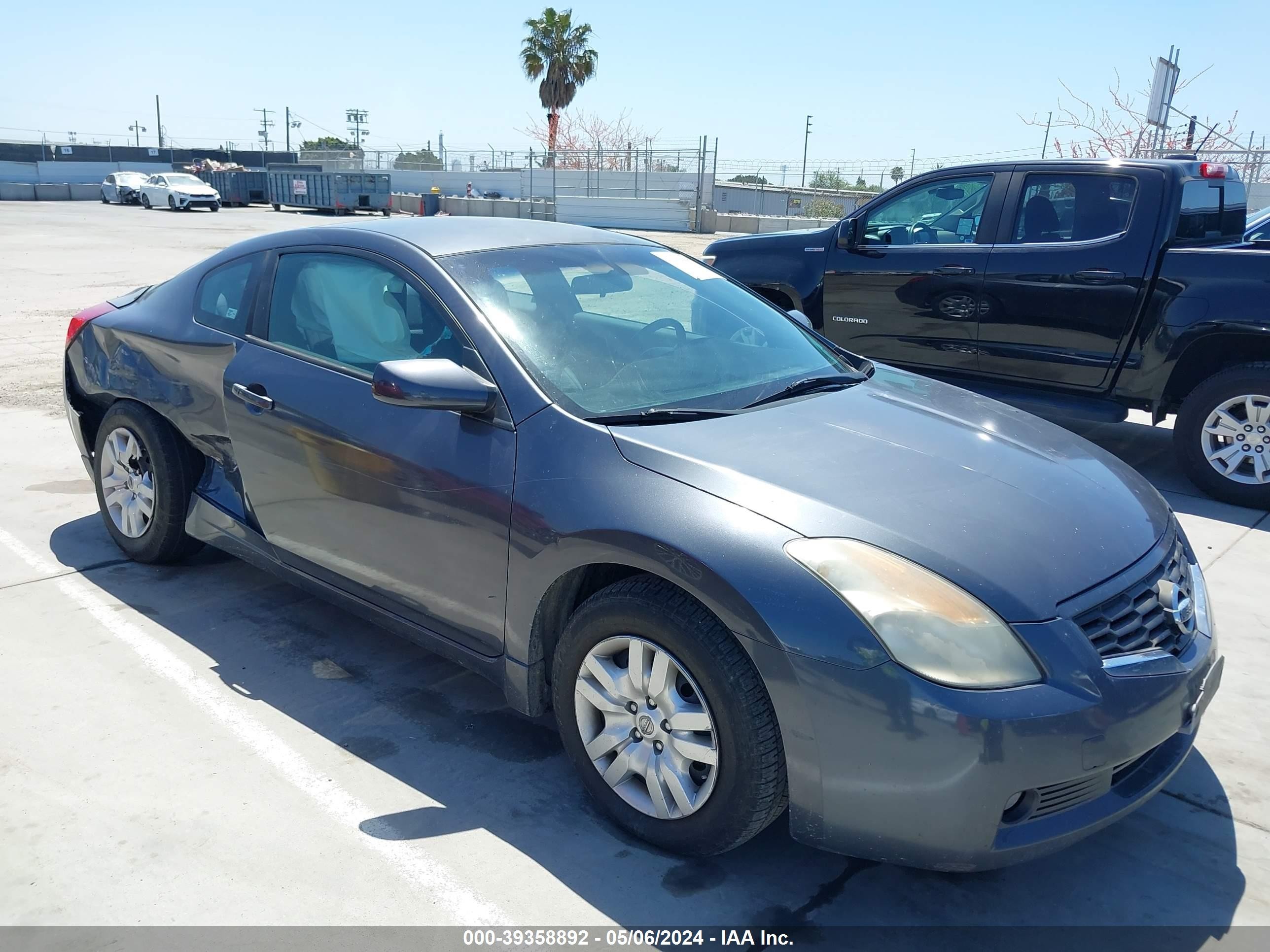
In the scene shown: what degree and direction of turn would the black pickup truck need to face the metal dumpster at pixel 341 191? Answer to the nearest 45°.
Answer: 0° — it already faces it

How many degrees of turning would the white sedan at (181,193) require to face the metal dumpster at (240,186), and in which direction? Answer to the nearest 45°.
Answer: approximately 90° to its left

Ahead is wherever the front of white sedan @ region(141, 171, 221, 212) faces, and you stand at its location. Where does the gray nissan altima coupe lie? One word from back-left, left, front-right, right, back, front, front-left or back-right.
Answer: front-right

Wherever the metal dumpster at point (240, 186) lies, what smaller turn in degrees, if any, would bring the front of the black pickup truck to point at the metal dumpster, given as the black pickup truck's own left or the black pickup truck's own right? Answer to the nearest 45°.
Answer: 0° — it already faces it

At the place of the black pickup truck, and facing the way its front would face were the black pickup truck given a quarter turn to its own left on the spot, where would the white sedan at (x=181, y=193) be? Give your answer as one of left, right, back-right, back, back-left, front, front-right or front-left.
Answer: right

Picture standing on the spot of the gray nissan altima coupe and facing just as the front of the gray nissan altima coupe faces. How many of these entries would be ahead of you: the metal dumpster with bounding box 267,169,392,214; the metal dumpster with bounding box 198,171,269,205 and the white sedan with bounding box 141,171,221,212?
0

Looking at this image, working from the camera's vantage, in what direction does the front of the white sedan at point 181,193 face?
facing the viewer and to the right of the viewer

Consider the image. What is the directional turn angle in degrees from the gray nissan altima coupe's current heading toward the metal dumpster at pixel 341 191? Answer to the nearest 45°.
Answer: approximately 135° to its left

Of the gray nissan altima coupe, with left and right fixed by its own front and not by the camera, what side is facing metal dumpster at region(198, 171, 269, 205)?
back

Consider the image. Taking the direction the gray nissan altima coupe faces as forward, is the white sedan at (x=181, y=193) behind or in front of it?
behind

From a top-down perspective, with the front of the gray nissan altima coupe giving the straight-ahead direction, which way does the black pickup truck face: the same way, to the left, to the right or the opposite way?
the opposite way

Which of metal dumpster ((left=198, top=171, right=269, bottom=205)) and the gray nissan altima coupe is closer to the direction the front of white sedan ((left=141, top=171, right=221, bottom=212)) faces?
the gray nissan altima coupe

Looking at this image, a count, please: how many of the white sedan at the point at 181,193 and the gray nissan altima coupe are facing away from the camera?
0
